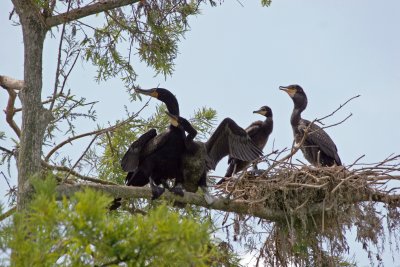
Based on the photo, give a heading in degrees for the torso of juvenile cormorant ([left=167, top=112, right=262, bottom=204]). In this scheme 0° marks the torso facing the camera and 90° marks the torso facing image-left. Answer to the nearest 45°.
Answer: approximately 45°

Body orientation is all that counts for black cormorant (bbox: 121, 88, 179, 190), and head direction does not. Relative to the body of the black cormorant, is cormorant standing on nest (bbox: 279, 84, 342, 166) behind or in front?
behind

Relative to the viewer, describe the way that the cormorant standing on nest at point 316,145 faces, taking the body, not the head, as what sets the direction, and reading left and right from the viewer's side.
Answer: facing to the left of the viewer

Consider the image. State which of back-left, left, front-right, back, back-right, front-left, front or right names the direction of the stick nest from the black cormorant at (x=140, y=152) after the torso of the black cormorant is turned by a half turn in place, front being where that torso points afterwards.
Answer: front
